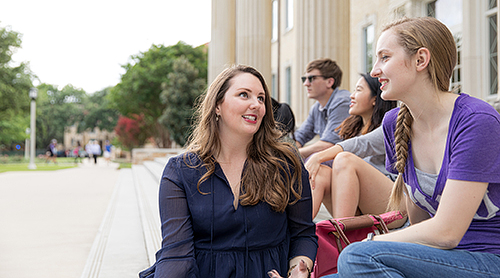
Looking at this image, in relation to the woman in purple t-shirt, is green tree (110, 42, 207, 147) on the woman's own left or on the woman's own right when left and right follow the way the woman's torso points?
on the woman's own right

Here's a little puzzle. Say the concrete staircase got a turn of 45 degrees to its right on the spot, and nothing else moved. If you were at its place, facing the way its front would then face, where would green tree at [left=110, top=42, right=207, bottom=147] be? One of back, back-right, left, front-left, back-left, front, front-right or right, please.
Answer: front-right

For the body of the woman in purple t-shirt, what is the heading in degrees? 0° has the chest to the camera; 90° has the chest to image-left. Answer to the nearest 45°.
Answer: approximately 45°

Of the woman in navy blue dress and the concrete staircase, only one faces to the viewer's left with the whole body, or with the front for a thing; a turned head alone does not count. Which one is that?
the concrete staircase

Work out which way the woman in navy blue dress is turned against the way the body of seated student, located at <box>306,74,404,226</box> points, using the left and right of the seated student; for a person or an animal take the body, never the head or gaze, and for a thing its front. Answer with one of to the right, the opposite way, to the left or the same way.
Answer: to the left

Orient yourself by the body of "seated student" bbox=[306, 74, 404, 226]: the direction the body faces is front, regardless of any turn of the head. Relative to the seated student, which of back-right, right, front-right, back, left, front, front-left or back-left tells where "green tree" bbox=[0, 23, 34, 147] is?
front-right

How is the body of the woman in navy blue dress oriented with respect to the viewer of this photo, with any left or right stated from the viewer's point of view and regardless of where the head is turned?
facing the viewer

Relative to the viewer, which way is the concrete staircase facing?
to the viewer's left

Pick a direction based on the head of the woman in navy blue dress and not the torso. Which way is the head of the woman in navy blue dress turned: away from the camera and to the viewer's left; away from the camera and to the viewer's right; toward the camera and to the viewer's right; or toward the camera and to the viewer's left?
toward the camera and to the viewer's right

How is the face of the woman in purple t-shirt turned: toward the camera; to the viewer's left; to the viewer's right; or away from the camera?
to the viewer's left

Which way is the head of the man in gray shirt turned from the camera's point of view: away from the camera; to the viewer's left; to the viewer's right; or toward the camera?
to the viewer's left

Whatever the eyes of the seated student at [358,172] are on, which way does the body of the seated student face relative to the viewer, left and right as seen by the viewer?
facing to the left of the viewer
